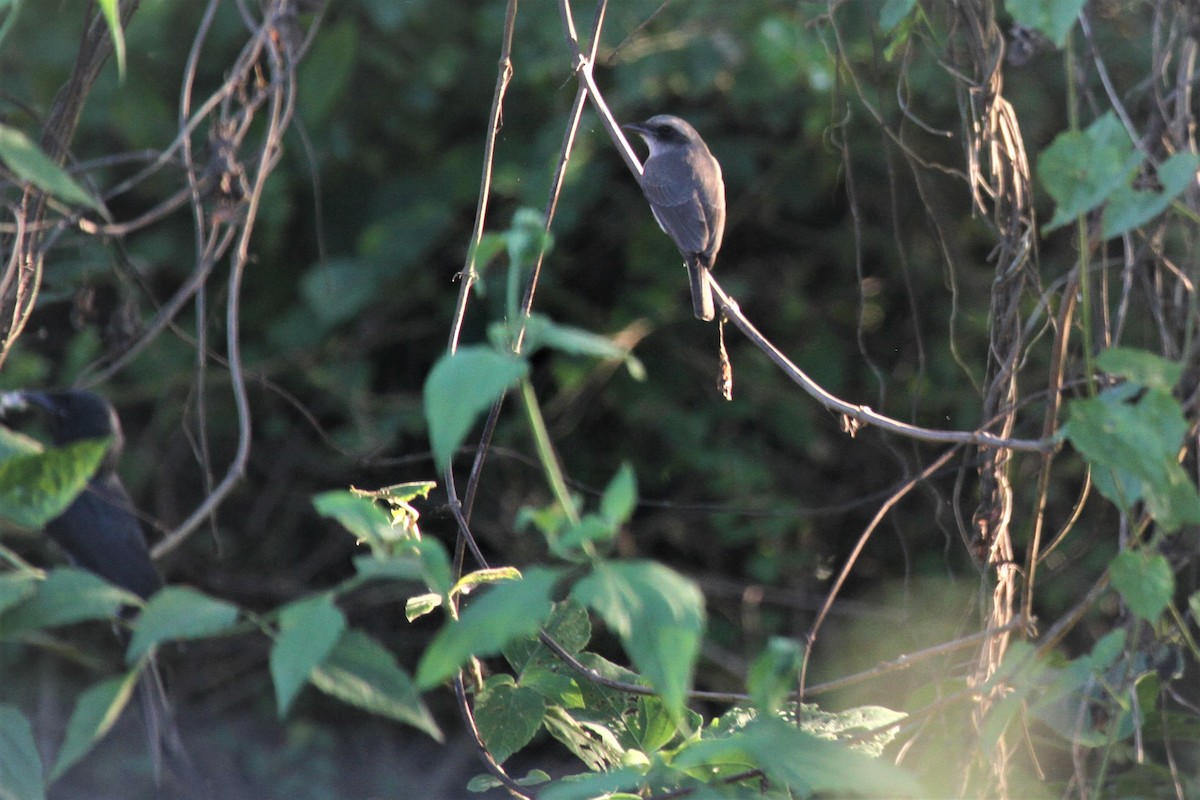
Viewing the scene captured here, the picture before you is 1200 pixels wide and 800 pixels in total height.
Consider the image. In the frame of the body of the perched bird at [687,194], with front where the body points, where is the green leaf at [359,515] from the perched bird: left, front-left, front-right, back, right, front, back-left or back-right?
back-left

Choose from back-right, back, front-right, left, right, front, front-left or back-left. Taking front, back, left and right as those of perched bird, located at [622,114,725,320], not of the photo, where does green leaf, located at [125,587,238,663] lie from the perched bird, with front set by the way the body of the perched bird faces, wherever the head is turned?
back-left

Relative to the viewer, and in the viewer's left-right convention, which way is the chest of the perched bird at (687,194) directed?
facing away from the viewer and to the left of the viewer

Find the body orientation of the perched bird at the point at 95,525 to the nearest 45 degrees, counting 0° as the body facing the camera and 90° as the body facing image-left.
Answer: approximately 90°

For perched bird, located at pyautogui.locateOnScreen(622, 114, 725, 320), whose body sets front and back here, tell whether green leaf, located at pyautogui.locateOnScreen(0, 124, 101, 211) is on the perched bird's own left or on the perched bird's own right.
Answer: on the perched bird's own left
